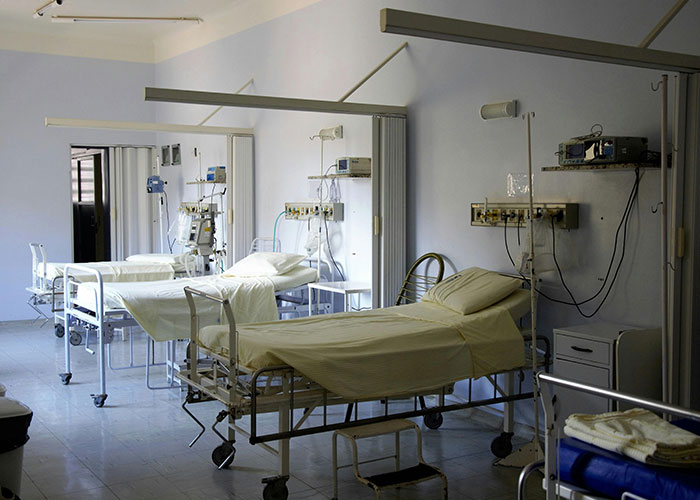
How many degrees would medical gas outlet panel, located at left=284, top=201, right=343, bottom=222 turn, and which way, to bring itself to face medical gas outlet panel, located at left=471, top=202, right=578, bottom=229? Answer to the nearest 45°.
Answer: approximately 90° to its left

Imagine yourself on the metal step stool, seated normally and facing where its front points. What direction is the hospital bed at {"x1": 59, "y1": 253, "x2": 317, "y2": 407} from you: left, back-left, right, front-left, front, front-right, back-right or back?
back

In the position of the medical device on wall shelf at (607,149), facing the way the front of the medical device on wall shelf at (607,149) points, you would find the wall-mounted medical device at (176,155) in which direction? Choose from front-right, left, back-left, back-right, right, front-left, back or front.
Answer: right

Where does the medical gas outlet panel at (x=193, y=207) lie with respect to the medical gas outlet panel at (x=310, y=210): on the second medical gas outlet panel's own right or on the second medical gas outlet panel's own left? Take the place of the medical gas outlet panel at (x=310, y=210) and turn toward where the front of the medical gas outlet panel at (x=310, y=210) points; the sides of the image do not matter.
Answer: on the second medical gas outlet panel's own right

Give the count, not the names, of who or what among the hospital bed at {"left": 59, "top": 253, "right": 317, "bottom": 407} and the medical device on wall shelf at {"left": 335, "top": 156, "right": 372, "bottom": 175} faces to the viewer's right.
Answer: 0

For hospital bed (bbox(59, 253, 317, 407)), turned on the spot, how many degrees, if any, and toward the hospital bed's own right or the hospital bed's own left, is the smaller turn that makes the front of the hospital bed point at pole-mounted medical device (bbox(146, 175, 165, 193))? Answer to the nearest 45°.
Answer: approximately 135° to the hospital bed's own right

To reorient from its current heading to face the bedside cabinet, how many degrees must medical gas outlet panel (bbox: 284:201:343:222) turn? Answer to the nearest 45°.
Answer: approximately 90° to its left

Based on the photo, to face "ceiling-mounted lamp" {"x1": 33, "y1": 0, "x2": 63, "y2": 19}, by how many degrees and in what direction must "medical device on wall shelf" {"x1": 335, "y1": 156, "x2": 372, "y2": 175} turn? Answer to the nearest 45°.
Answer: approximately 90° to its right

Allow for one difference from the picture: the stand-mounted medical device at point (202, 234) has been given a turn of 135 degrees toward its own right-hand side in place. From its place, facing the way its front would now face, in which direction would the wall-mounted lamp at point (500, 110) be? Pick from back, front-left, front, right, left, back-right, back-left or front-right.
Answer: back-right

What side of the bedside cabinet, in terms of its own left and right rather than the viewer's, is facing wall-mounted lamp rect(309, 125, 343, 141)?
right

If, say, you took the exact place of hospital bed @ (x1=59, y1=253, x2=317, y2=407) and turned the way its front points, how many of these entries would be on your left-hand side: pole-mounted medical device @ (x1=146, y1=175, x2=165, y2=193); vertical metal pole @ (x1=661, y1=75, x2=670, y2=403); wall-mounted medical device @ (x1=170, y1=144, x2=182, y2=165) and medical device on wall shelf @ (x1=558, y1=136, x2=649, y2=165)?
2
